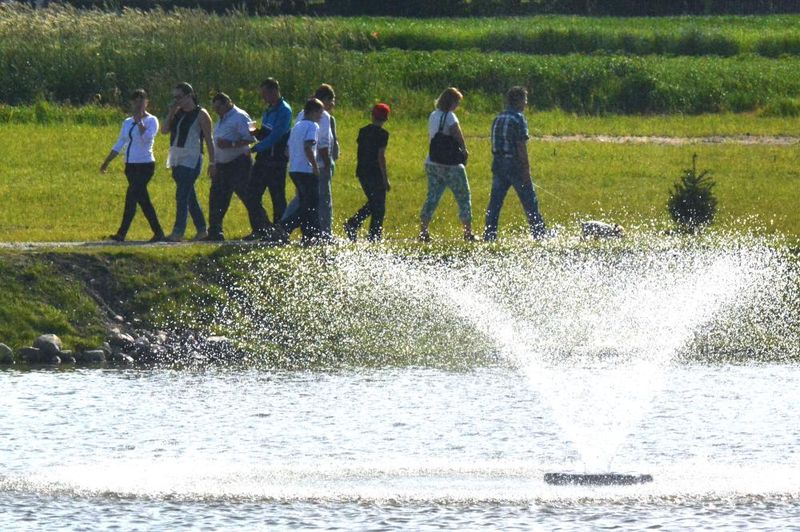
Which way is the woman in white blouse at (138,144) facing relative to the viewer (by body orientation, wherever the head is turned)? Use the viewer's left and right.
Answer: facing the viewer and to the left of the viewer

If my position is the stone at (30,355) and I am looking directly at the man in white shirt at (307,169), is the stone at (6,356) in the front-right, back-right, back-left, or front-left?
back-left

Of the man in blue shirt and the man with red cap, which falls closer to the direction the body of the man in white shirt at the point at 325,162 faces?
the man with red cap

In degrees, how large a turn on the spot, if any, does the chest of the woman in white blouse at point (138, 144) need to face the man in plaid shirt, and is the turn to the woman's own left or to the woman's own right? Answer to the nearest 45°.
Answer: approximately 135° to the woman's own left
